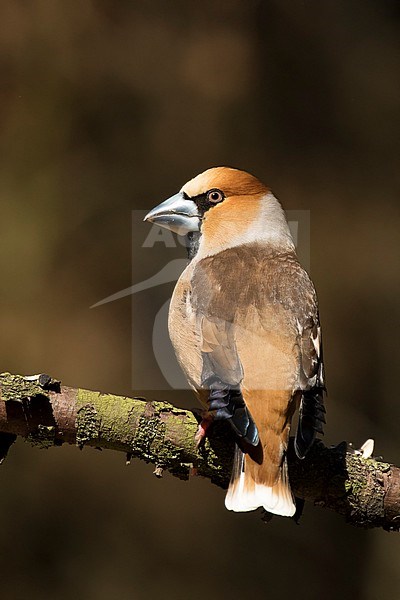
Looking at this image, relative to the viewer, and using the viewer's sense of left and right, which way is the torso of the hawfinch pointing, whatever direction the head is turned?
facing away from the viewer and to the left of the viewer
